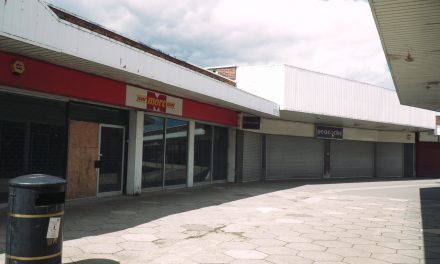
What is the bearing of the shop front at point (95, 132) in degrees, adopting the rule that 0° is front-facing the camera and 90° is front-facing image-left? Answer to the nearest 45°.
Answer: approximately 315°

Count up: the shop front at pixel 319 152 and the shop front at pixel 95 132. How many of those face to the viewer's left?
0

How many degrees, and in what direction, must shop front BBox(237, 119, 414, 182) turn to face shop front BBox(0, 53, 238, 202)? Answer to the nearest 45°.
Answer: approximately 45° to its right

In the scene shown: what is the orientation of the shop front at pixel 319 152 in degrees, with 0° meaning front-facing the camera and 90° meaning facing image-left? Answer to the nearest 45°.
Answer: approximately 315°

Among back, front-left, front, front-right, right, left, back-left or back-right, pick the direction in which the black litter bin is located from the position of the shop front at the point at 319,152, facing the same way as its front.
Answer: front-right

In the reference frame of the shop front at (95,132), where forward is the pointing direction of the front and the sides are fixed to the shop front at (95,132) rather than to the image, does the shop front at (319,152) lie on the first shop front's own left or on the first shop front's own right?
on the first shop front's own left
